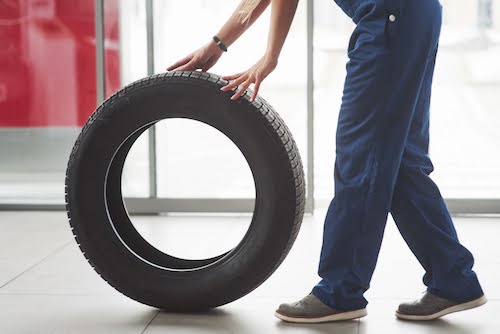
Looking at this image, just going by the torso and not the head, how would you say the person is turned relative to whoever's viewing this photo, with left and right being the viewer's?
facing to the left of the viewer
